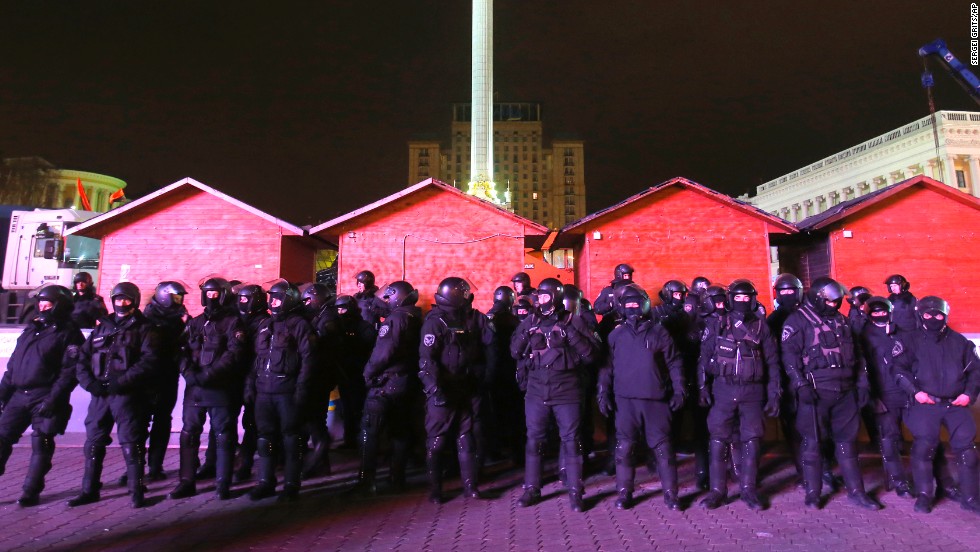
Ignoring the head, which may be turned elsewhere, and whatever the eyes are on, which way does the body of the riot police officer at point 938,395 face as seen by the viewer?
toward the camera

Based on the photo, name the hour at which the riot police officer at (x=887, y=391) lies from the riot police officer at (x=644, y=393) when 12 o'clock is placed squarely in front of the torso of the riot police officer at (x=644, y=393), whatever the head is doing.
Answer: the riot police officer at (x=887, y=391) is roughly at 8 o'clock from the riot police officer at (x=644, y=393).

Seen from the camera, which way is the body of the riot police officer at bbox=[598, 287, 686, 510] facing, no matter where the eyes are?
toward the camera

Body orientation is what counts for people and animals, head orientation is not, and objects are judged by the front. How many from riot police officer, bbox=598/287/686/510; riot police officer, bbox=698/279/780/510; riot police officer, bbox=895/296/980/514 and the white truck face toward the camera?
3

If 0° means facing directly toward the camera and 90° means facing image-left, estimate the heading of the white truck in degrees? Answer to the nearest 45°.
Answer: approximately 270°

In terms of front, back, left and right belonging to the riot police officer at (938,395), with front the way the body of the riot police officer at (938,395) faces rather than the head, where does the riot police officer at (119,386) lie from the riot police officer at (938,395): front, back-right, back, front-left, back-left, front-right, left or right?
front-right
